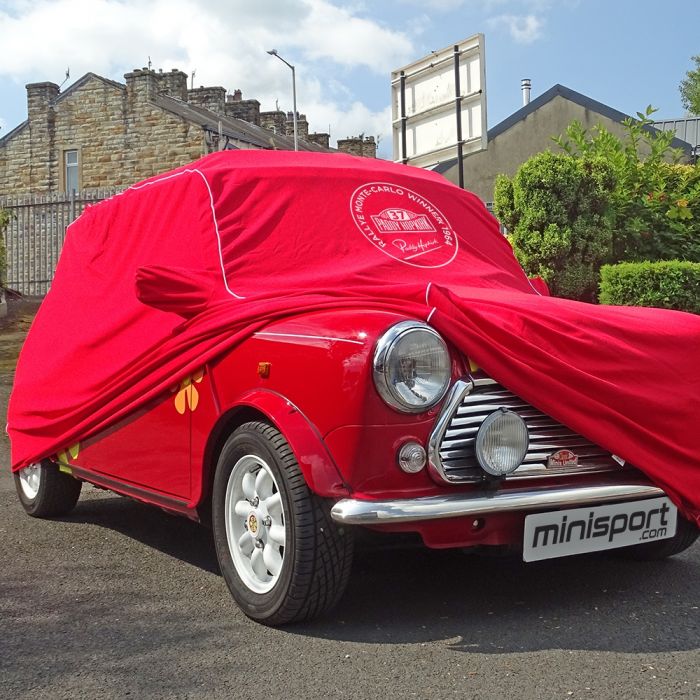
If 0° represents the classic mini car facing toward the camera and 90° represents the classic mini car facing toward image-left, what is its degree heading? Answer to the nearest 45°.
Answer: approximately 315°

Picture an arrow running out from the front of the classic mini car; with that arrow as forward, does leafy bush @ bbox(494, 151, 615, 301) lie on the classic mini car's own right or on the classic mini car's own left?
on the classic mini car's own left

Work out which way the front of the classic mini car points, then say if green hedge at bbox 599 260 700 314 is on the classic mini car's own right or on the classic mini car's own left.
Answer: on the classic mini car's own left

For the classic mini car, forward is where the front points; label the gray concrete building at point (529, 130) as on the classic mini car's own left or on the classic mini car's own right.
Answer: on the classic mini car's own left

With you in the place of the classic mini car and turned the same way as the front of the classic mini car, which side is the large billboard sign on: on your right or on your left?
on your left

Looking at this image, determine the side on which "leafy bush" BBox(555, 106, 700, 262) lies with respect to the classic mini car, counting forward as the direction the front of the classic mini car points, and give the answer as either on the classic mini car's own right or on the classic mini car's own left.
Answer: on the classic mini car's own left
